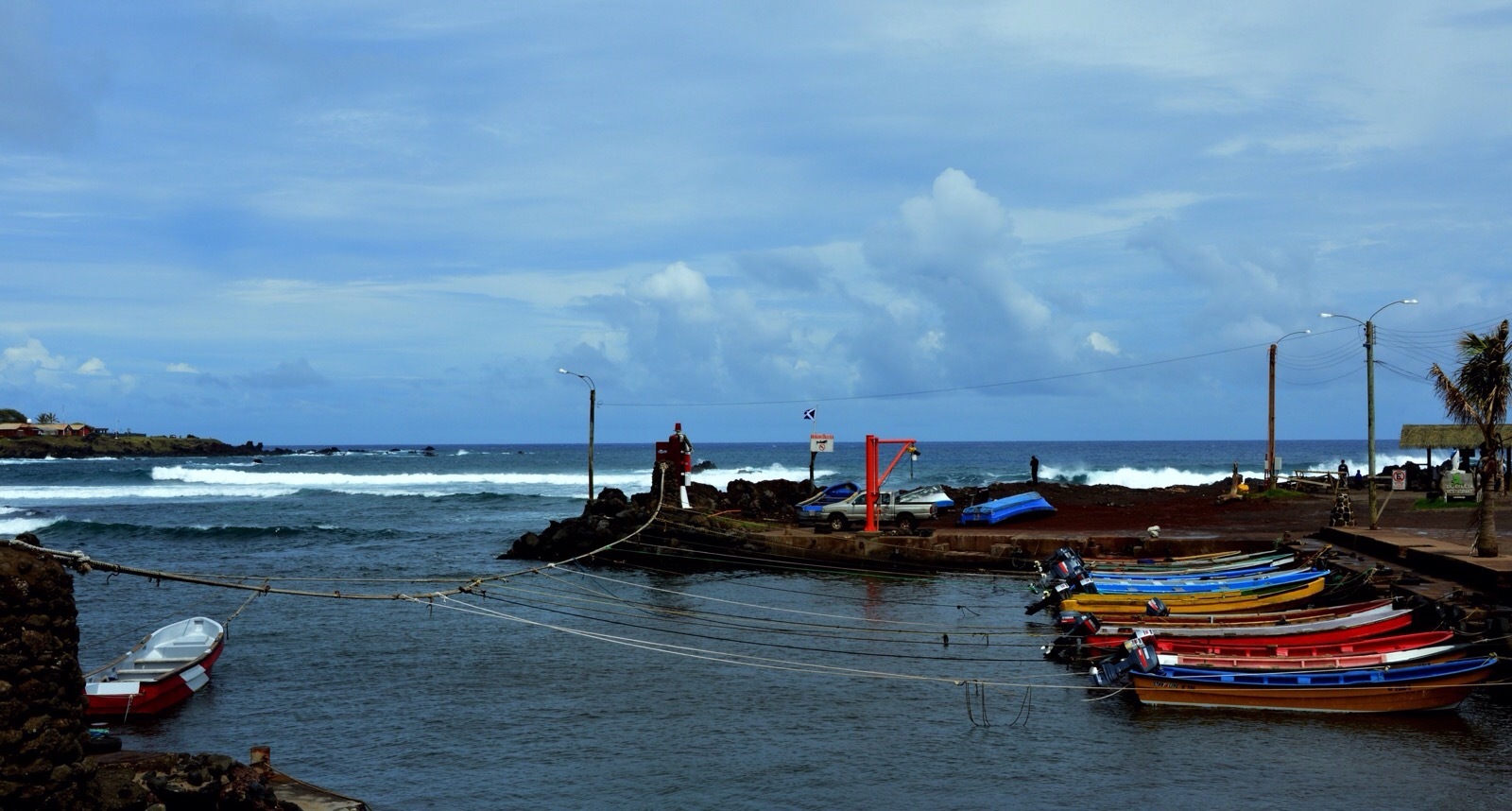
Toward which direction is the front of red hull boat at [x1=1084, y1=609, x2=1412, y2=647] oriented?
to the viewer's right

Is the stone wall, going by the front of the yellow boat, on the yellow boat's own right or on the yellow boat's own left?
on the yellow boat's own right

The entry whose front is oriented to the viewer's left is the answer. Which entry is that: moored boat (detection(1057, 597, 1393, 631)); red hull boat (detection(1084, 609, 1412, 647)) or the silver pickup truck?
the silver pickup truck

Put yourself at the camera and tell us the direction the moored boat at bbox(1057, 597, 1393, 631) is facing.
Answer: facing to the right of the viewer

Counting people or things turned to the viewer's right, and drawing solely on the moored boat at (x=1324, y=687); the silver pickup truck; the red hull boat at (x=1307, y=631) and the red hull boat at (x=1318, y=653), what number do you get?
3

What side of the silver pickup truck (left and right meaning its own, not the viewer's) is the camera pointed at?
left

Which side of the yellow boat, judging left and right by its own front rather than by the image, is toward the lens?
right

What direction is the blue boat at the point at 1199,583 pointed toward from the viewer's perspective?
to the viewer's right

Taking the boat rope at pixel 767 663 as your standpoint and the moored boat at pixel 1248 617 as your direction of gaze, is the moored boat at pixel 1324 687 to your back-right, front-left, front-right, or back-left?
front-right

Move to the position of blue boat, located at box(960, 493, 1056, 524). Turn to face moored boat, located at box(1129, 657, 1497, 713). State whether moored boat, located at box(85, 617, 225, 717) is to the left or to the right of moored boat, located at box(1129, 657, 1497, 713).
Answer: right

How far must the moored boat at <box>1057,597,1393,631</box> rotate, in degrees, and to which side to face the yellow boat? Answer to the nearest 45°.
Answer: approximately 90° to its left

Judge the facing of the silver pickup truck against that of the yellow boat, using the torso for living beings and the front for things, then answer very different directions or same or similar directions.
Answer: very different directions

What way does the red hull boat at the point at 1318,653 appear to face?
to the viewer's right

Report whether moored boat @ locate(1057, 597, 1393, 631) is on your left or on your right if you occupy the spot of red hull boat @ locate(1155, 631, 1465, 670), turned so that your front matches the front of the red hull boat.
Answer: on your left

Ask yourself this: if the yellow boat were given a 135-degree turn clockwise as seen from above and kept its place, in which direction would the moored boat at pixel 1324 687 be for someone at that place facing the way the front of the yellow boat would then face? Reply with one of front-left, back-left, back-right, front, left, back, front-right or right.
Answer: front-left
